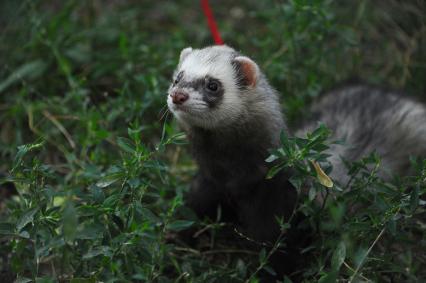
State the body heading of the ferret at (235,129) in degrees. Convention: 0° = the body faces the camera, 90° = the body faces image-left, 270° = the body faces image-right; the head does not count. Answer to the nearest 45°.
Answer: approximately 45°
